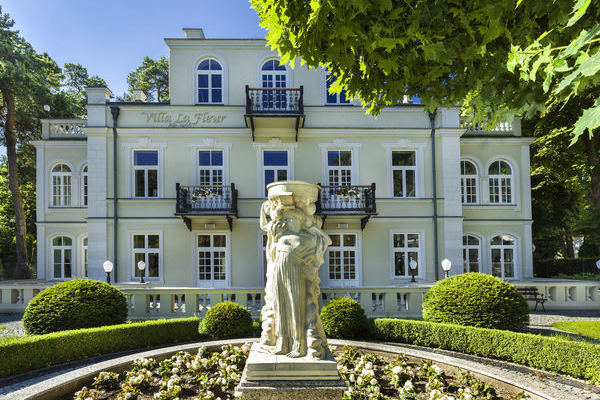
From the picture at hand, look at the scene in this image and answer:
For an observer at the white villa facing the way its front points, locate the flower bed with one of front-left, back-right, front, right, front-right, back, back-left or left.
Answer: front

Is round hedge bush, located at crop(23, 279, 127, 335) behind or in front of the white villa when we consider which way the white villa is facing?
in front

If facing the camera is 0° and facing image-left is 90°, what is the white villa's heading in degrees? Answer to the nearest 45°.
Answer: approximately 0°

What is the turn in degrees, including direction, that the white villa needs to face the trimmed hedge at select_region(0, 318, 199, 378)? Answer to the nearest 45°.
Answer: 0° — it already faces it

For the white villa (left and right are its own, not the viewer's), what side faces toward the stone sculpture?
front

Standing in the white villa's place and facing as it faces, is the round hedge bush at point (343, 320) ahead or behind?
ahead

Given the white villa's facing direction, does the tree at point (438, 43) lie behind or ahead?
ahead

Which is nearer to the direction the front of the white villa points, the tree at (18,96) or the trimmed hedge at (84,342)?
the trimmed hedge

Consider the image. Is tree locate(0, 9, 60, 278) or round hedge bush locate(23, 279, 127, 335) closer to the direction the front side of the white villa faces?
the round hedge bush

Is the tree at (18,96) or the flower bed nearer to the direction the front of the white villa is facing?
the flower bed
